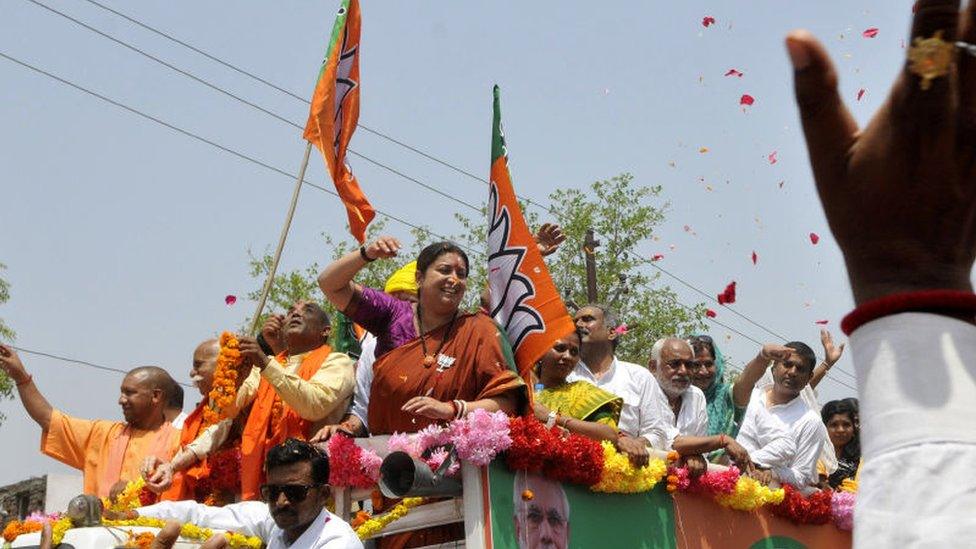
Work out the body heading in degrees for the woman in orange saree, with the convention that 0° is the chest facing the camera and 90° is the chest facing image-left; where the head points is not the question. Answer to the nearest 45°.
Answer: approximately 0°

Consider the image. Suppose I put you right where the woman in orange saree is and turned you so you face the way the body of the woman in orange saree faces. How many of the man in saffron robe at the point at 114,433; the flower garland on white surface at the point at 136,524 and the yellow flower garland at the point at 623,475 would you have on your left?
1

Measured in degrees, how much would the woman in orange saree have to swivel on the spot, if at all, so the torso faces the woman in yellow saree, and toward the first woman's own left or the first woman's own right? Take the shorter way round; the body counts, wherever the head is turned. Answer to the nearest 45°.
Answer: approximately 135° to the first woman's own left

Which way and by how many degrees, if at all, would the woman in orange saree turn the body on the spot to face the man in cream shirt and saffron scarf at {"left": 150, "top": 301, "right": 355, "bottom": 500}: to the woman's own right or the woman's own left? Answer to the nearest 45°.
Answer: approximately 135° to the woman's own right
